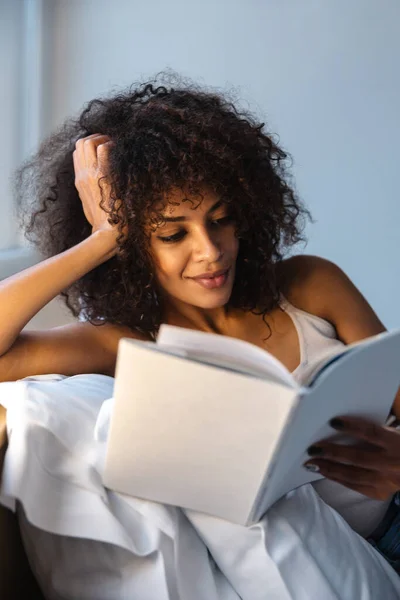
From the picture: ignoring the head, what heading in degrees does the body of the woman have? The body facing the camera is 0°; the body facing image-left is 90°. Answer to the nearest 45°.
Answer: approximately 0°

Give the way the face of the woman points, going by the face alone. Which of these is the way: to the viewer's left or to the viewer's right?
to the viewer's right
